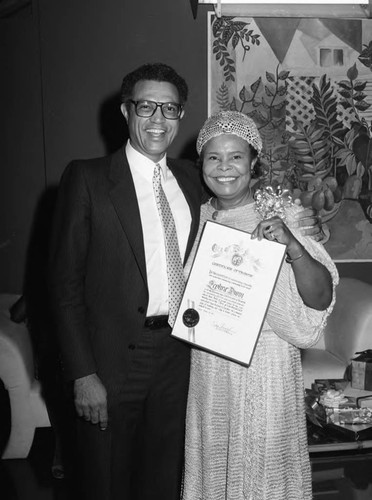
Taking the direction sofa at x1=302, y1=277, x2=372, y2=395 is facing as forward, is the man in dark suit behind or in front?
in front

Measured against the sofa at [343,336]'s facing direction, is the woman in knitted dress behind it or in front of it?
in front

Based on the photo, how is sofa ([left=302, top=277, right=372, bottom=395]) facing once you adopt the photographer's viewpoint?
facing the viewer and to the left of the viewer

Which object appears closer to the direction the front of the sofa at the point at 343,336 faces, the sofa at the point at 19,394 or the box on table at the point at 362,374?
the box on table

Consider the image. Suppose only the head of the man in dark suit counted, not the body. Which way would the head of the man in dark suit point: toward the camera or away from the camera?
toward the camera

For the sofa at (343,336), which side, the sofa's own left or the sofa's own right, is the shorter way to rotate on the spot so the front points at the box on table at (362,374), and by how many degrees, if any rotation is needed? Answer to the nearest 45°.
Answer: approximately 45° to the sofa's own left

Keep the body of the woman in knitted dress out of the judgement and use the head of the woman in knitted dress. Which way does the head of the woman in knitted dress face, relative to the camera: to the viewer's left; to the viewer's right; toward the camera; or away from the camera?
toward the camera
